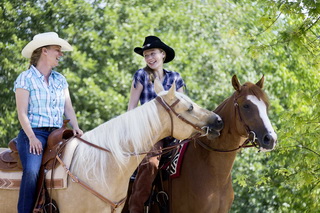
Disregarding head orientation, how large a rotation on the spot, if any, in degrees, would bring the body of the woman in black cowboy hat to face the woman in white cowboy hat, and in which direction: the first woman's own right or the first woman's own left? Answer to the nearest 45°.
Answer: approximately 90° to the first woman's own right

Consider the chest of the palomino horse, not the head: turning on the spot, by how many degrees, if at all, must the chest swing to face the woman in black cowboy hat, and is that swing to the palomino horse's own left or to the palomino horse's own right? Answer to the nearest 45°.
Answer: approximately 90° to the palomino horse's own left

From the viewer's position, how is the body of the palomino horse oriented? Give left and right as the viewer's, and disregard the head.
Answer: facing to the right of the viewer

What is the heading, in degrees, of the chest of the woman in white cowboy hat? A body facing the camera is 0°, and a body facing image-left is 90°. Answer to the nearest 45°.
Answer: approximately 315°

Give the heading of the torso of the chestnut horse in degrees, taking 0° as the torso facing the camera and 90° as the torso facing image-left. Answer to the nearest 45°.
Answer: approximately 315°

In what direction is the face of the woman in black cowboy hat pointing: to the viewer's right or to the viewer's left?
to the viewer's left

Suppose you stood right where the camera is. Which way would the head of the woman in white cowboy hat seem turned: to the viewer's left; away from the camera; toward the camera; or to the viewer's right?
to the viewer's right
